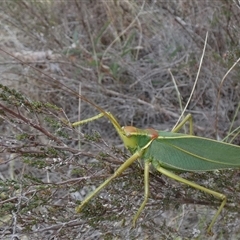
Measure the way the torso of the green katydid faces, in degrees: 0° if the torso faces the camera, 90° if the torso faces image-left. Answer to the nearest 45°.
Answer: approximately 90°
